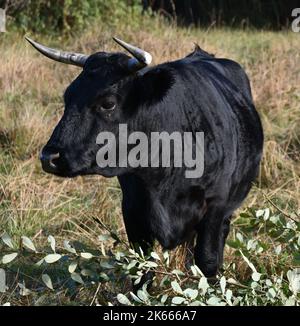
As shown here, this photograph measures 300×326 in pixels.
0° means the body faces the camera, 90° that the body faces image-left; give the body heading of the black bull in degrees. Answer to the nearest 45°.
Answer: approximately 45°
